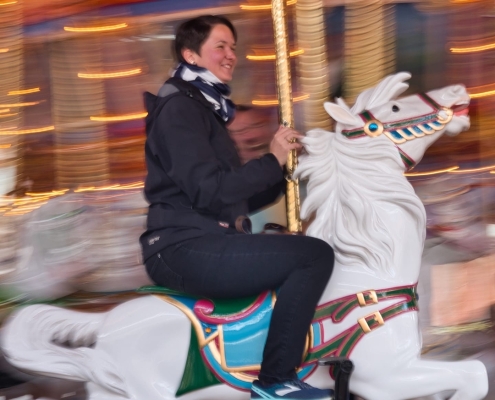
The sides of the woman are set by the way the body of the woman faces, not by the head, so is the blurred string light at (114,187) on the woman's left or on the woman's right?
on the woman's left

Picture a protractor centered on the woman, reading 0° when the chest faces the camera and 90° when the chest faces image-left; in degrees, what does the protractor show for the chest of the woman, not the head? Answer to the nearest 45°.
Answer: approximately 270°

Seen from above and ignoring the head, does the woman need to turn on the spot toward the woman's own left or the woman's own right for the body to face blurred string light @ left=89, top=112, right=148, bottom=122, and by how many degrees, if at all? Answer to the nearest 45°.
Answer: approximately 90° to the woman's own left

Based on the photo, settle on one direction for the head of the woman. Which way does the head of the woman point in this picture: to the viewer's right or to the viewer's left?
to the viewer's right

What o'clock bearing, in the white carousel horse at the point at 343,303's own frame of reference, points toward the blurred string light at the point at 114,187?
The blurred string light is roughly at 8 o'clock from the white carousel horse.

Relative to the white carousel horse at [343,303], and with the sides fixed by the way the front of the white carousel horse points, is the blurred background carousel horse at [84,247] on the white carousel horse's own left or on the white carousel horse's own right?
on the white carousel horse's own left

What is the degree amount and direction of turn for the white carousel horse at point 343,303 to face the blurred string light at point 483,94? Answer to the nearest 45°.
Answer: approximately 45° to its left

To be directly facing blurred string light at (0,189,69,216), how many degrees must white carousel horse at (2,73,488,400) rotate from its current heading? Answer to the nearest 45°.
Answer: approximately 135° to its left

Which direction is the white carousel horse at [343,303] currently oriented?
to the viewer's right

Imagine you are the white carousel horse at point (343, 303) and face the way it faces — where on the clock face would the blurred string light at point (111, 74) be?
The blurred string light is roughly at 8 o'clock from the white carousel horse.

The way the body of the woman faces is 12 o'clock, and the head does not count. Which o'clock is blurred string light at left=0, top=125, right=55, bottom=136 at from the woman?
The blurred string light is roughly at 8 o'clock from the woman.
